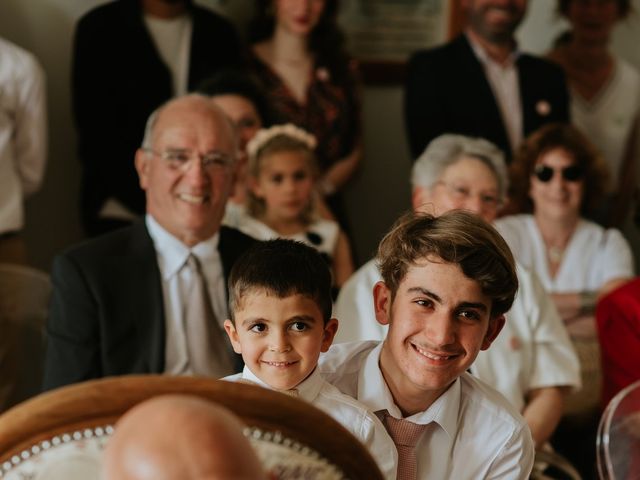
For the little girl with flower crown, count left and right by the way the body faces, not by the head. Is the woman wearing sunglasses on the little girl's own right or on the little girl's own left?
on the little girl's own left

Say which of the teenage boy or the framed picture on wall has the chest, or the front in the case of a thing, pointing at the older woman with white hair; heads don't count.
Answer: the framed picture on wall

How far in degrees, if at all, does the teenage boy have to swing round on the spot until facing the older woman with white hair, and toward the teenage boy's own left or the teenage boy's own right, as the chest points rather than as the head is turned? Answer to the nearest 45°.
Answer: approximately 180°

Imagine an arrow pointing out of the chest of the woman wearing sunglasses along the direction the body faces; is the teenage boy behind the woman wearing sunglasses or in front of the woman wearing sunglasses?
in front

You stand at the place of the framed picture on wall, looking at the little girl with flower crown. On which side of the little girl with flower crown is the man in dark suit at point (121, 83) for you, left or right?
right

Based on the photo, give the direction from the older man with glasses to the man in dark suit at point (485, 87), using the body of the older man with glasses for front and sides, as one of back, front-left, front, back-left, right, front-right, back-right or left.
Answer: left

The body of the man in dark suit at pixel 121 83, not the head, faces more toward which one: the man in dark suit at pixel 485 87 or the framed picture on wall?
the man in dark suit

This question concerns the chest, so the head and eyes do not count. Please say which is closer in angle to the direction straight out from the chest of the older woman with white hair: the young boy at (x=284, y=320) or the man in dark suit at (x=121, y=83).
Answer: the young boy

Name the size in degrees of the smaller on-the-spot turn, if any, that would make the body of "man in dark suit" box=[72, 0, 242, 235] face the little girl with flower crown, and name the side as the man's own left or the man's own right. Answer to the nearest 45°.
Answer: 0° — they already face them

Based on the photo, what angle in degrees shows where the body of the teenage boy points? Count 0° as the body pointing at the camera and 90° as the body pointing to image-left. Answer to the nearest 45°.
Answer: approximately 0°

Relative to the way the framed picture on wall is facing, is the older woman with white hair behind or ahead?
ahead

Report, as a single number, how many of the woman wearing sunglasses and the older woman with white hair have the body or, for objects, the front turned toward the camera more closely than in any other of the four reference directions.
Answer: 2
